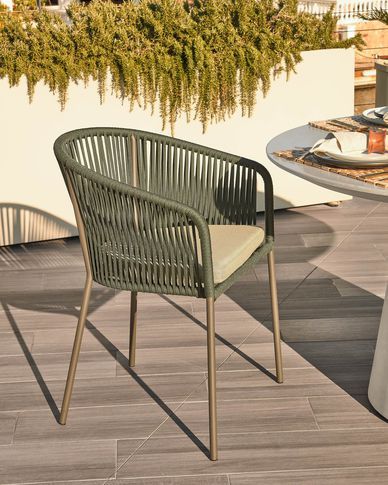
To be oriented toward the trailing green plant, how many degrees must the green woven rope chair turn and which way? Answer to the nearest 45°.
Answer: approximately 135° to its left

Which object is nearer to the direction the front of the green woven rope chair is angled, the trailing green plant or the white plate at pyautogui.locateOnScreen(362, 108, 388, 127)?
the white plate

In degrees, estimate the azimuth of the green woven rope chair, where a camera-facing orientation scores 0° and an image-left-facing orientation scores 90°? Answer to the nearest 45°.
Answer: approximately 315°

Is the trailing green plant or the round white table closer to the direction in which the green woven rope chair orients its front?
the round white table

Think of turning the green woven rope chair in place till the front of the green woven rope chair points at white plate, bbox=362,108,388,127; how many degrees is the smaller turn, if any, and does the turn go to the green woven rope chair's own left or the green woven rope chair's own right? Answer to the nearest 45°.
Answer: approximately 90° to the green woven rope chair's own left

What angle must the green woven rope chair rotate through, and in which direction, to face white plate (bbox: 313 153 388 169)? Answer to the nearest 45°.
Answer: approximately 45° to its left

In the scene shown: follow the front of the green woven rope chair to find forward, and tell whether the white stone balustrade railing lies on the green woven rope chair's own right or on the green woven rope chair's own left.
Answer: on the green woven rope chair's own left

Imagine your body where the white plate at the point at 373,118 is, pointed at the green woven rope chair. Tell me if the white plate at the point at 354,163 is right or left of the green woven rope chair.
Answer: left

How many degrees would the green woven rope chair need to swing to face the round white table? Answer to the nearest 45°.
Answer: approximately 45° to its left

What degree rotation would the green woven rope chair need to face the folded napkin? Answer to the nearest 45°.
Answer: approximately 45° to its left
